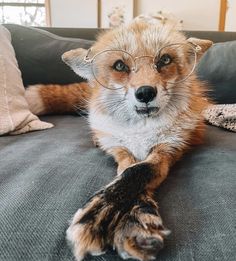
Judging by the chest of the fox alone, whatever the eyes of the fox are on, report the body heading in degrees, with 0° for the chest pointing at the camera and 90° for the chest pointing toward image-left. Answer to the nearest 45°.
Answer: approximately 0°

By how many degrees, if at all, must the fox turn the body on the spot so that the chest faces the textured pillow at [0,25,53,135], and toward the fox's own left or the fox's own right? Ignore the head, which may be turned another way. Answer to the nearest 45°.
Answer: approximately 135° to the fox's own right
